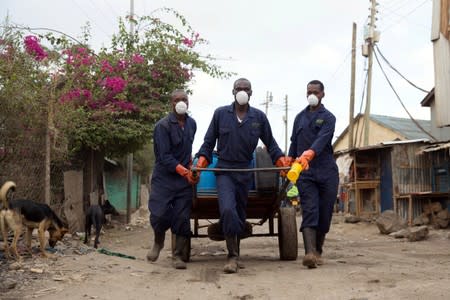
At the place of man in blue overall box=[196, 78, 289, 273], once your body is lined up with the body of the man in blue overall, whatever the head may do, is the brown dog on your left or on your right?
on your right

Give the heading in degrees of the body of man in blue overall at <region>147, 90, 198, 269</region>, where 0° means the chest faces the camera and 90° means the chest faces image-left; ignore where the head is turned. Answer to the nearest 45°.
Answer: approximately 315°

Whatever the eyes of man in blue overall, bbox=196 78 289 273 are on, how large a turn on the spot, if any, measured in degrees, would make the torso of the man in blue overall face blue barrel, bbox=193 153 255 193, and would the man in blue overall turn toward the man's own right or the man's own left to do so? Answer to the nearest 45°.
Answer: approximately 135° to the man's own right

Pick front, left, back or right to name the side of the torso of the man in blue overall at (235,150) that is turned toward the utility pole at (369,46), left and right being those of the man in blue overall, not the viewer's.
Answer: back

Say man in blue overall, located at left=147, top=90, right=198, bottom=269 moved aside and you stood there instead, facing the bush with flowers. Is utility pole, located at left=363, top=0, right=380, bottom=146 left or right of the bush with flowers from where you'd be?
right

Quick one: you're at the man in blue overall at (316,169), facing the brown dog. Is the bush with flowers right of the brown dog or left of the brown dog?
right

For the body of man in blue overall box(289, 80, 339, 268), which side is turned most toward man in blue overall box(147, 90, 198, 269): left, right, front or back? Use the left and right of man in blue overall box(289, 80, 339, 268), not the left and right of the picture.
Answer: right

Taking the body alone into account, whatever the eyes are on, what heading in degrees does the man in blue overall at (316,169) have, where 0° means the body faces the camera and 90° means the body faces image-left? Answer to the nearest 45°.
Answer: approximately 0°

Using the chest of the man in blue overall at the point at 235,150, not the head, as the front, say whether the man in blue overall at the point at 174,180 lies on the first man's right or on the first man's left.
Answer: on the first man's right

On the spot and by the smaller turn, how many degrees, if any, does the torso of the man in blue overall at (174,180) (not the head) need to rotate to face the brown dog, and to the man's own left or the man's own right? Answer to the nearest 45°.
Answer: approximately 135° to the man's own right

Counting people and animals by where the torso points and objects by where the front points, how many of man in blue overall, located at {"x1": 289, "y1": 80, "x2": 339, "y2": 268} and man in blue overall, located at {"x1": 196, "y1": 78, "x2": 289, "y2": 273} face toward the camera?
2

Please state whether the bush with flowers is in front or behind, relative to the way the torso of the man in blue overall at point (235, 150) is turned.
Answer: behind
